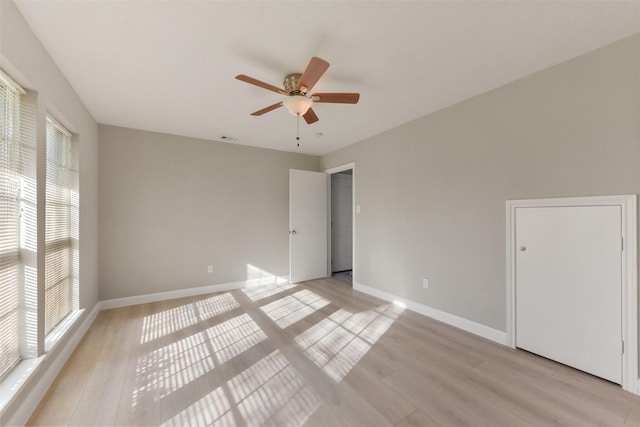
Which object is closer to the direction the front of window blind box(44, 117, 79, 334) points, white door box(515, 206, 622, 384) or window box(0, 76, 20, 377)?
the white door

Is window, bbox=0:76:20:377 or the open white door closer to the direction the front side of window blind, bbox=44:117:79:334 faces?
the open white door

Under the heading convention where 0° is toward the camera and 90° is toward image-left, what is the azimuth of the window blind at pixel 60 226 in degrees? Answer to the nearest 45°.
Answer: approximately 270°

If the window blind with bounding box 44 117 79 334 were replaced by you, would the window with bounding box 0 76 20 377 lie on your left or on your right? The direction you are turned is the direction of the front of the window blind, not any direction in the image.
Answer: on your right

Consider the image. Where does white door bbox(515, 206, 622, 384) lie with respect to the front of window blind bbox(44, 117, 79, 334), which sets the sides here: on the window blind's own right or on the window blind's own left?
on the window blind's own right

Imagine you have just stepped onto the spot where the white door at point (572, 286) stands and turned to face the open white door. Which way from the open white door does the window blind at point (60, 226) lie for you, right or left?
left

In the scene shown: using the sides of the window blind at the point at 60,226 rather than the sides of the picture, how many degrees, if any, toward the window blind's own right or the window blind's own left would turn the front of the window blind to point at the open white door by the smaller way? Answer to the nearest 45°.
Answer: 0° — it already faces it
